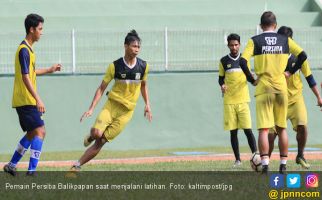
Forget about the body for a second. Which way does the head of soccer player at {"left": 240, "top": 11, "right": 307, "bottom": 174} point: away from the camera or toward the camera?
away from the camera

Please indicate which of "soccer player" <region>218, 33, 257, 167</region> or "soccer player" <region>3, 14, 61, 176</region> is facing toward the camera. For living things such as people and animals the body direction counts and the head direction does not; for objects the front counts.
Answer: "soccer player" <region>218, 33, 257, 167</region>

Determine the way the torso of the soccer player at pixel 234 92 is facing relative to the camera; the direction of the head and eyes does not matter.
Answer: toward the camera

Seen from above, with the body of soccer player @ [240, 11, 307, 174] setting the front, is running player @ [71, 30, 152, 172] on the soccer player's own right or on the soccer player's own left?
on the soccer player's own left

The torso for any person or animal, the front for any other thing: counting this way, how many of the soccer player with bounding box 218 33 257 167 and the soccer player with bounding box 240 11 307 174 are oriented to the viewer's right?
0

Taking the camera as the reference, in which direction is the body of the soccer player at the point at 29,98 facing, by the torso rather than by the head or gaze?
to the viewer's right

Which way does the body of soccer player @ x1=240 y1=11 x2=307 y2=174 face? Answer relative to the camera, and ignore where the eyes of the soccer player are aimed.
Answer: away from the camera

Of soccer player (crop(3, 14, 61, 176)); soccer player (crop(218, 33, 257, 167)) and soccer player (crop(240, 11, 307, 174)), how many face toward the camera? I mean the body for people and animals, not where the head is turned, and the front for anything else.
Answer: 1

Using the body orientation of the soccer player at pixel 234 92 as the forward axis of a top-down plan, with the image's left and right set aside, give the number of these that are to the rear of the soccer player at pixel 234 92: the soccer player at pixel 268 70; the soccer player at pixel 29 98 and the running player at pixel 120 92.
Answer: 0

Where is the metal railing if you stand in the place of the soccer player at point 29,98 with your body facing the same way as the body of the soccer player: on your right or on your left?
on your left

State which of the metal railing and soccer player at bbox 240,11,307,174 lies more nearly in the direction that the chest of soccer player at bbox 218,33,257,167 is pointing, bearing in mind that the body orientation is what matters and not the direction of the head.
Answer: the soccer player

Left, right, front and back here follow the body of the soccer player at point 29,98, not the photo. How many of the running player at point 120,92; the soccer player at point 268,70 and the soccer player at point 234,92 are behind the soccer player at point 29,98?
0

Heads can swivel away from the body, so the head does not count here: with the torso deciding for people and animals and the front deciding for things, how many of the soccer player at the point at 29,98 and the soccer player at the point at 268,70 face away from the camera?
1

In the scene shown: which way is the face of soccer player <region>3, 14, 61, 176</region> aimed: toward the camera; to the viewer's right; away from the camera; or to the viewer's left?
to the viewer's right
